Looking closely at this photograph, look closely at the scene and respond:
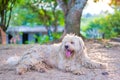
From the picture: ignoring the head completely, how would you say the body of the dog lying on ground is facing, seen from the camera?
to the viewer's right
